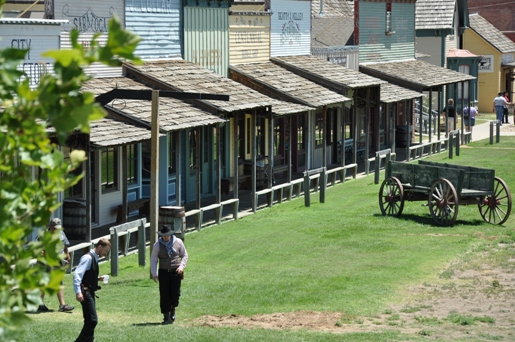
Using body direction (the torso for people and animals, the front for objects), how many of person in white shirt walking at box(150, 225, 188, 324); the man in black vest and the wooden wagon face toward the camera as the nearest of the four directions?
1

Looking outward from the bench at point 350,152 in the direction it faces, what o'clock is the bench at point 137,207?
the bench at point 137,207 is roughly at 2 o'clock from the bench at point 350,152.

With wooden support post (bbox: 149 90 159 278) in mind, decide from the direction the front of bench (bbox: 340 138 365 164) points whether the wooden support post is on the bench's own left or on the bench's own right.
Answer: on the bench's own right

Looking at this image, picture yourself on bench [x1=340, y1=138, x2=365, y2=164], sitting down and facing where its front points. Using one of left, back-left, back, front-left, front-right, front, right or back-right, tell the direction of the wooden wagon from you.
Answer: front-right

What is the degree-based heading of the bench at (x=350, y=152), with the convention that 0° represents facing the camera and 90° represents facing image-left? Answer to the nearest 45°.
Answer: approximately 315°

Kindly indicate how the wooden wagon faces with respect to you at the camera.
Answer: facing away from the viewer and to the left of the viewer

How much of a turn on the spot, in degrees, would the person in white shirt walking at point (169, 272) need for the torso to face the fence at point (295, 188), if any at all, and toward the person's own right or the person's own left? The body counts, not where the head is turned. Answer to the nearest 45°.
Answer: approximately 180°
